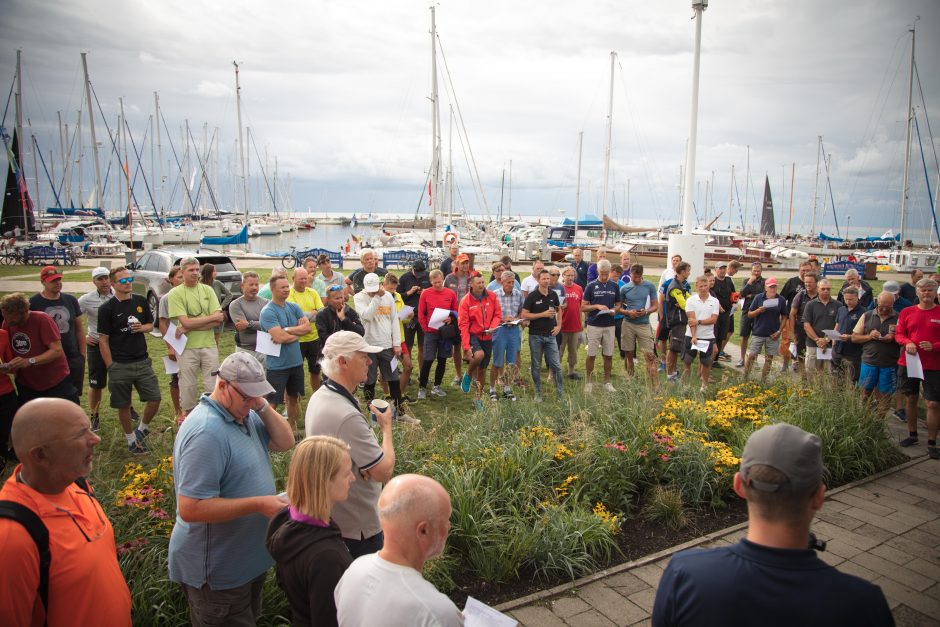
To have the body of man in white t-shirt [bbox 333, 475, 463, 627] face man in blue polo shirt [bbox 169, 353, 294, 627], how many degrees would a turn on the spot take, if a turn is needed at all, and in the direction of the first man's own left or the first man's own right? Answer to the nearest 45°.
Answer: approximately 90° to the first man's own left

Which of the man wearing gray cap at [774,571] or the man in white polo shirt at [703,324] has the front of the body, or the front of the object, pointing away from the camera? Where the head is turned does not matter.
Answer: the man wearing gray cap

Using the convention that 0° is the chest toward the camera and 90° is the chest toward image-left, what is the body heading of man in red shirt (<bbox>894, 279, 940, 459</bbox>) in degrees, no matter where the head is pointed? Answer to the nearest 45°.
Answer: approximately 45°

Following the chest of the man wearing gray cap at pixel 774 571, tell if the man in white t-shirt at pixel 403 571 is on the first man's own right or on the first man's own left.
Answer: on the first man's own left

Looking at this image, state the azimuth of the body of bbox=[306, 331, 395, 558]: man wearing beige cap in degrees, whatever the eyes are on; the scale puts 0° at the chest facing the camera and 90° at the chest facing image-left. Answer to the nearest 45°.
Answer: approximately 270°

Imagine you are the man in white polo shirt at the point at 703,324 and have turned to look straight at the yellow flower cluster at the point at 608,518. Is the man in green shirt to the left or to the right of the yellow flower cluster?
right

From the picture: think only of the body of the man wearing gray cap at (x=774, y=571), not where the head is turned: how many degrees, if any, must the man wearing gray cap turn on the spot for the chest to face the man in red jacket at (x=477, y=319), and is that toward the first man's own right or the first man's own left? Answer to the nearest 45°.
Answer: approximately 45° to the first man's own left
